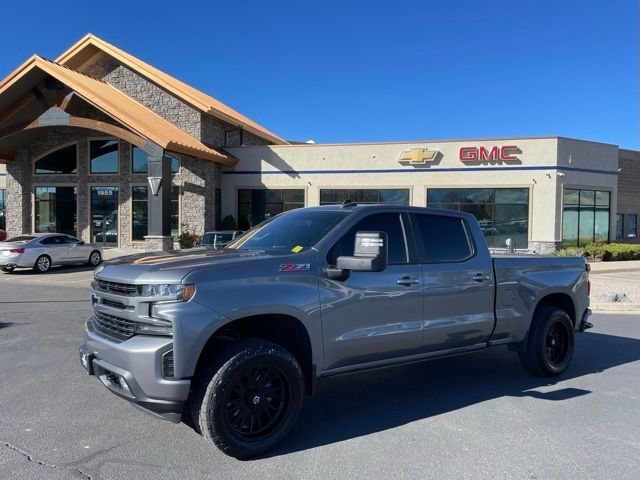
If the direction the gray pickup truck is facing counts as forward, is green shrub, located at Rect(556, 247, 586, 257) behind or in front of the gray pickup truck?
behind

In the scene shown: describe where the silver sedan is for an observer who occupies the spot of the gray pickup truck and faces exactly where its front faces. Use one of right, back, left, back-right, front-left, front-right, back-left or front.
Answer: right

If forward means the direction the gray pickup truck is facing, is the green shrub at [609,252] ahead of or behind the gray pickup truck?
behind

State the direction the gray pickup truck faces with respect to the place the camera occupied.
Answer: facing the viewer and to the left of the viewer

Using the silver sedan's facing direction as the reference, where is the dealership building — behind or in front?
in front

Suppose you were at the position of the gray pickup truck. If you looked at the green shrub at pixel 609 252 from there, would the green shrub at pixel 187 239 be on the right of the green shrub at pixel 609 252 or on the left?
left

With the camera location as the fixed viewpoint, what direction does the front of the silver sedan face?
facing away from the viewer and to the right of the viewer
